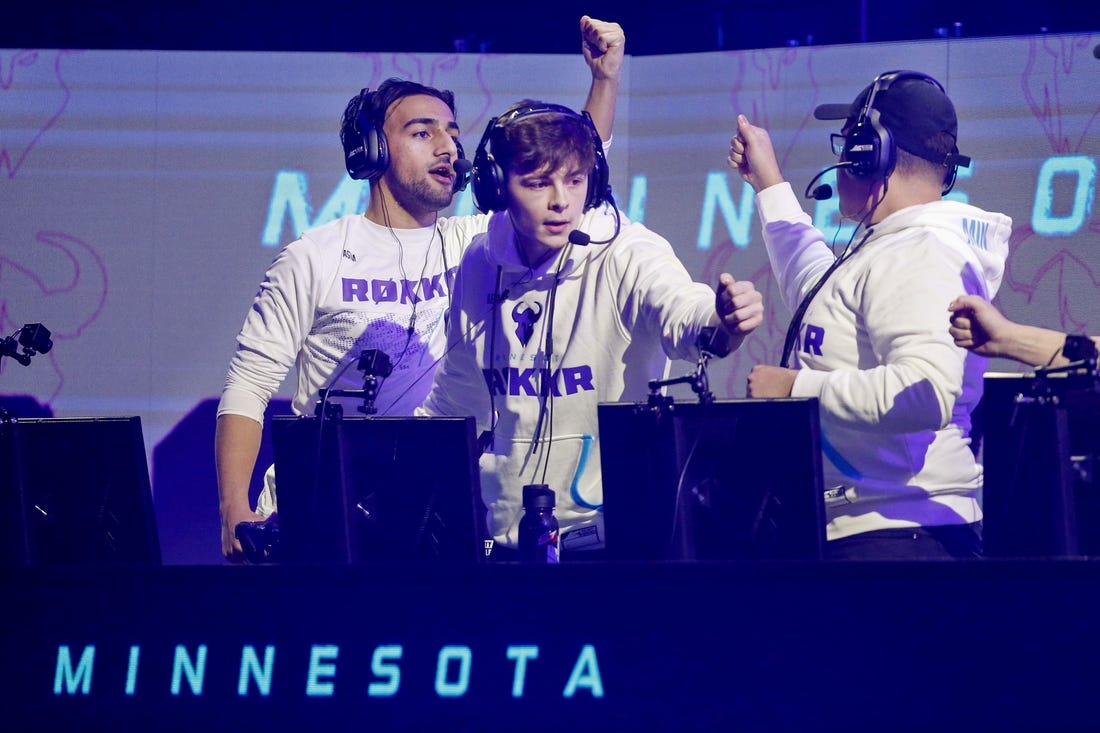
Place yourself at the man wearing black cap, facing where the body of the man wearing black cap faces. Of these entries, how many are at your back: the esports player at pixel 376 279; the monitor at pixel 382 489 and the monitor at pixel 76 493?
0

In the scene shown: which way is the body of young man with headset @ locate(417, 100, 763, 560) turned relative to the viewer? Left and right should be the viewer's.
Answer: facing the viewer

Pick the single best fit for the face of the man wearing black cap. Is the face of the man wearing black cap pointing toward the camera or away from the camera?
away from the camera

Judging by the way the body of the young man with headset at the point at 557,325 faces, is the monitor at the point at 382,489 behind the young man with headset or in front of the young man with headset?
in front

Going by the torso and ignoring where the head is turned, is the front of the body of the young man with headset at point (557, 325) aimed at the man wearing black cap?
no

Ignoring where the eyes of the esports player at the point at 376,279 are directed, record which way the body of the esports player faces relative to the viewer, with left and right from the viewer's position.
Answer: facing the viewer and to the right of the viewer

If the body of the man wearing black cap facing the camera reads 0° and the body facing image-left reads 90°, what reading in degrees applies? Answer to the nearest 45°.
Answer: approximately 90°

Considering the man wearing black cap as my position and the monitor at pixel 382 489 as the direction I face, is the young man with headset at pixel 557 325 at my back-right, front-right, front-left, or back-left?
front-right

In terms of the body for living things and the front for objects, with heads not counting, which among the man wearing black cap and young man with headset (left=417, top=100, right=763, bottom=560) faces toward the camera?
the young man with headset

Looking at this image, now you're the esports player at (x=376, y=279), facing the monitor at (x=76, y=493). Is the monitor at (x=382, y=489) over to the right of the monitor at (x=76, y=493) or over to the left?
left

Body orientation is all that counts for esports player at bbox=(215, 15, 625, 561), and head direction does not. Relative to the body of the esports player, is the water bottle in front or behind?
in front
